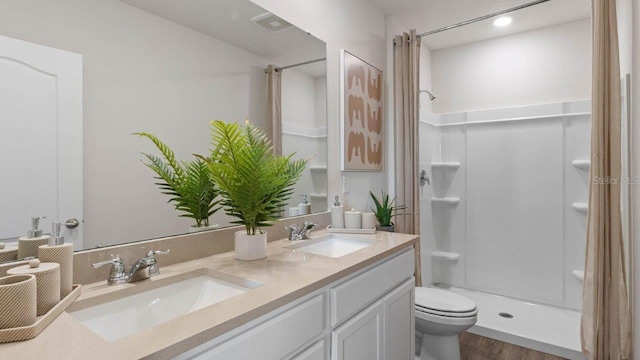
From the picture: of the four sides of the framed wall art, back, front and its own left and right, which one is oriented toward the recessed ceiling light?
left

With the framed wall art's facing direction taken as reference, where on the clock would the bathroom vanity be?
The bathroom vanity is roughly at 2 o'clock from the framed wall art.

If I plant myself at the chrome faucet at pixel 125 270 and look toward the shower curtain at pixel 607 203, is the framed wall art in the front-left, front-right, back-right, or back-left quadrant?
front-left

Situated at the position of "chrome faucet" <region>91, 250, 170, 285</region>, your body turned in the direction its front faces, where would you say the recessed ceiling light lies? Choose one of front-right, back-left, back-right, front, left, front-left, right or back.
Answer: front-left

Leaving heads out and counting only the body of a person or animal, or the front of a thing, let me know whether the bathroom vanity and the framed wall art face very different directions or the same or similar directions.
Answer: same or similar directions

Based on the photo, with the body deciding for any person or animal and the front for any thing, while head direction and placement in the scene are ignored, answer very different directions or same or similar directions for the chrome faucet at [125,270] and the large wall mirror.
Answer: same or similar directions

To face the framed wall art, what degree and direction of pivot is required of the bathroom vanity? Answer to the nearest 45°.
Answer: approximately 90° to its left

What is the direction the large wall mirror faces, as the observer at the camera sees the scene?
facing the viewer and to the right of the viewer

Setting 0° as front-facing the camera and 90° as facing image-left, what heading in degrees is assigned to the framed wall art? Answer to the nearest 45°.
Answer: approximately 315°
